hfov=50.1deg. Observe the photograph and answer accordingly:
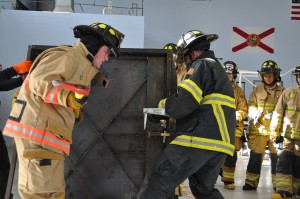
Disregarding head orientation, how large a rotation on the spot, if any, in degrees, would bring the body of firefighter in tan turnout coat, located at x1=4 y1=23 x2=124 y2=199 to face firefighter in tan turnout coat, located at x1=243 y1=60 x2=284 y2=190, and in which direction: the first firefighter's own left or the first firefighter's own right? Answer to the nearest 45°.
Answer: approximately 45° to the first firefighter's own left

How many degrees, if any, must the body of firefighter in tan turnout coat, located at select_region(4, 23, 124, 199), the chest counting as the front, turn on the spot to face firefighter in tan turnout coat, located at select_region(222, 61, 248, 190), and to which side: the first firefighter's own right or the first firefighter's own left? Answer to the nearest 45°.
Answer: approximately 45° to the first firefighter's own left

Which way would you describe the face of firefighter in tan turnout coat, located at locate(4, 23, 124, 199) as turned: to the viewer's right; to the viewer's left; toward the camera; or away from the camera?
to the viewer's right

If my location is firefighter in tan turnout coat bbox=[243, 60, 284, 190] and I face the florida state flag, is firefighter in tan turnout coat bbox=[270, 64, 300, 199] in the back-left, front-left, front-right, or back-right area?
back-right

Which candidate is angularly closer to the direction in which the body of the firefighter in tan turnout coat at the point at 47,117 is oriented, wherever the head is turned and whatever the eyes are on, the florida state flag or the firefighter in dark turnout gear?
the firefighter in dark turnout gear

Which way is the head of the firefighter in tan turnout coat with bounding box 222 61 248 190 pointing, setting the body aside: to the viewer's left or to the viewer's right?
to the viewer's left

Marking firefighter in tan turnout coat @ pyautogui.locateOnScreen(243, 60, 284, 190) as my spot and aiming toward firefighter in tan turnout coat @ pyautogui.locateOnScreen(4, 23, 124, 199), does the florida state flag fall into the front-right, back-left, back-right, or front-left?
back-right

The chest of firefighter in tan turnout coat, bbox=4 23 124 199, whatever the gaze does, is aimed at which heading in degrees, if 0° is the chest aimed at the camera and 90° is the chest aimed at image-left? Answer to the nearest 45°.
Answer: approximately 270°

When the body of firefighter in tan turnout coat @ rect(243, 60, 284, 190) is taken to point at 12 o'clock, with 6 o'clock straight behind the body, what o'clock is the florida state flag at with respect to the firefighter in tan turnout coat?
The florida state flag is roughly at 6 o'clock from the firefighter in tan turnout coat.
